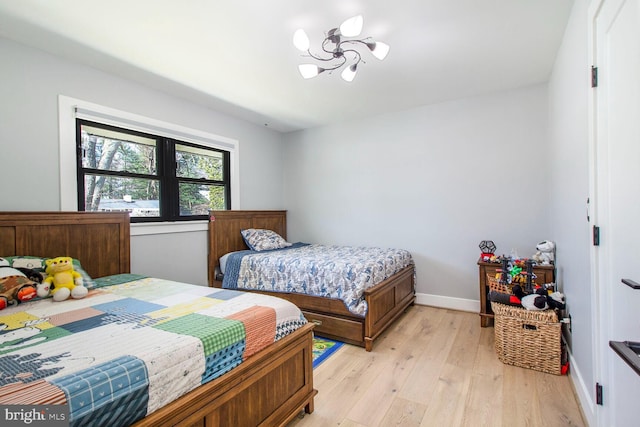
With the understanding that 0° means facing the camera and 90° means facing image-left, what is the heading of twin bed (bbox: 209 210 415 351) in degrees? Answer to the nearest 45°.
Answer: approximately 315°

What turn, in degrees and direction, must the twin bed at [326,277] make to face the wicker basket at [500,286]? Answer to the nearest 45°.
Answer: approximately 45° to its left

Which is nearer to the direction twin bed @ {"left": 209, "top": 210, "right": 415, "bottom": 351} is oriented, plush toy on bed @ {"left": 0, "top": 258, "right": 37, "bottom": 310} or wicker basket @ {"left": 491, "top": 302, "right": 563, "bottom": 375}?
the wicker basket

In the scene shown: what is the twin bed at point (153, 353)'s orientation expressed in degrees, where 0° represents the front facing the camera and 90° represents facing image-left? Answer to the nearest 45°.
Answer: approximately 315°
